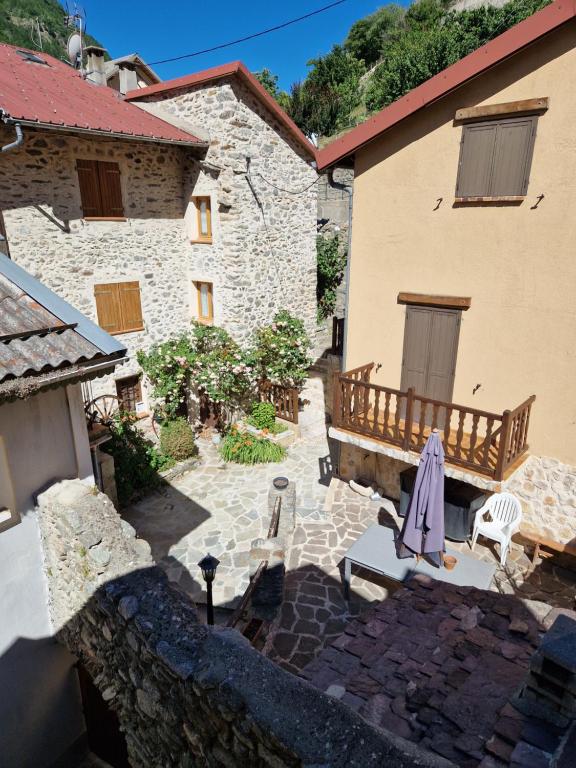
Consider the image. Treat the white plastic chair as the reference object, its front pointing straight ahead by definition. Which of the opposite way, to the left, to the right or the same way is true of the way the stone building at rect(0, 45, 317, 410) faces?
to the left

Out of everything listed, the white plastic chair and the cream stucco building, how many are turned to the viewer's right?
0

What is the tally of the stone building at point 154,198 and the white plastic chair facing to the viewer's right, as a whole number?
0

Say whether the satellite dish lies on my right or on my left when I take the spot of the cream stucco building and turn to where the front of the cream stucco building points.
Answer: on my right

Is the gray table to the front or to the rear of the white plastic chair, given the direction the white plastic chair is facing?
to the front

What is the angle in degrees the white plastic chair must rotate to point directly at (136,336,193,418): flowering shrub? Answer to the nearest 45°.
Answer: approximately 45° to its right

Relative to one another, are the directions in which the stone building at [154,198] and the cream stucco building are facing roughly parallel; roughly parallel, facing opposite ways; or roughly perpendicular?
roughly perpendicular
